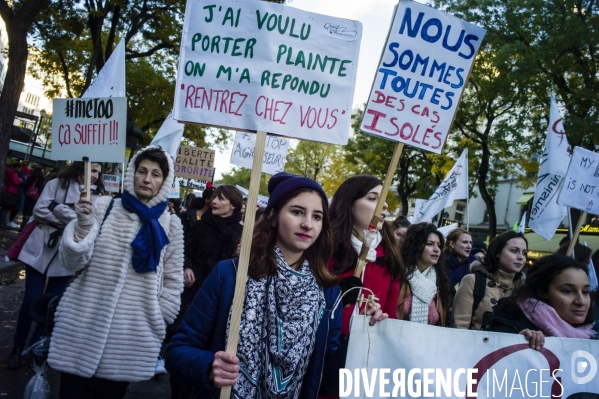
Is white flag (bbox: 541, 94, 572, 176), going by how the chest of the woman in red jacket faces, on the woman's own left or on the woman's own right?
on the woman's own left

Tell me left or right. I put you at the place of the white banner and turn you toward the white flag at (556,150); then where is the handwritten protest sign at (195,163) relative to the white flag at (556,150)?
left

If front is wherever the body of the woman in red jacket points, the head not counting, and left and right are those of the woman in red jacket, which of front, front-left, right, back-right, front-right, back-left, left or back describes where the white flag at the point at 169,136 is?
back

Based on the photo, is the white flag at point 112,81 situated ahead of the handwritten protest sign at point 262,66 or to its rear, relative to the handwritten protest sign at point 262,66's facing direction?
to the rear

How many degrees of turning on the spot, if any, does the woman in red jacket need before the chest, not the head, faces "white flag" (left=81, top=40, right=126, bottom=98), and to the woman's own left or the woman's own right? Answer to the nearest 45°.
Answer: approximately 135° to the woman's own right

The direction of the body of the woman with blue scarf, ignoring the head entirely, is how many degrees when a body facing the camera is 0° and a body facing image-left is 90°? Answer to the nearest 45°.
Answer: approximately 0°

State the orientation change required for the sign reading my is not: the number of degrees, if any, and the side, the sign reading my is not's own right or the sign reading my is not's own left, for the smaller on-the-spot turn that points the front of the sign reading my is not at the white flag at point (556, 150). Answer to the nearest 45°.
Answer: approximately 180°

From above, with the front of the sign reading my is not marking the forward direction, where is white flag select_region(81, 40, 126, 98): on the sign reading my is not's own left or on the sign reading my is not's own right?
on the sign reading my is not's own right
